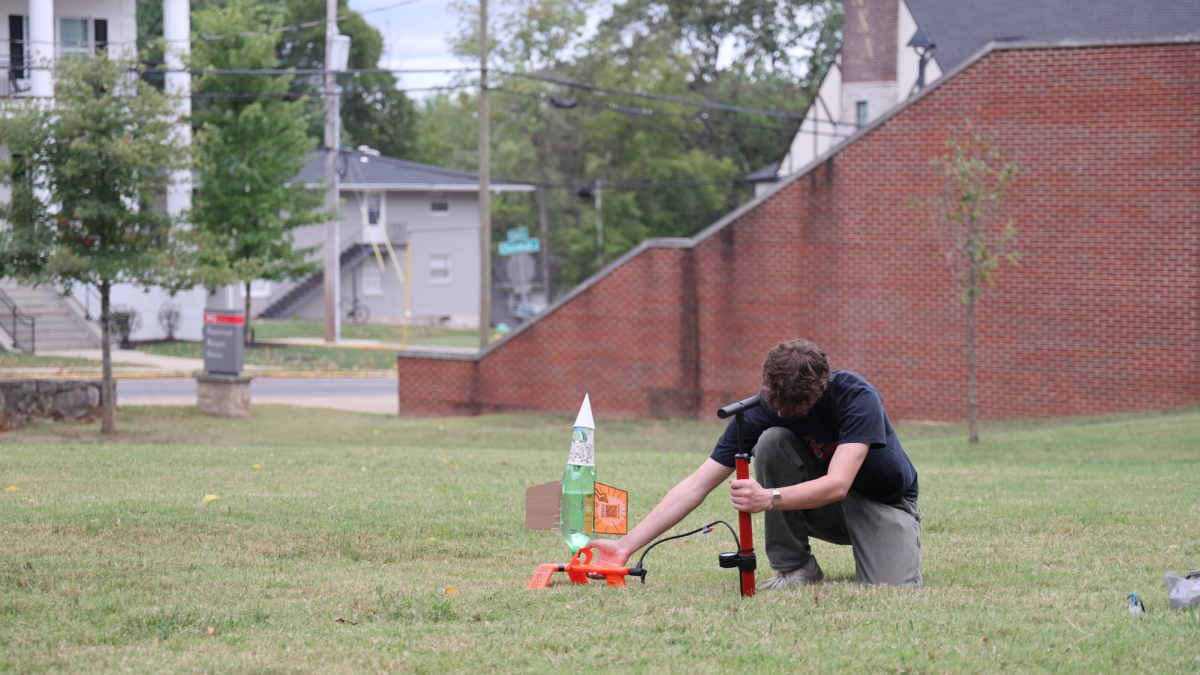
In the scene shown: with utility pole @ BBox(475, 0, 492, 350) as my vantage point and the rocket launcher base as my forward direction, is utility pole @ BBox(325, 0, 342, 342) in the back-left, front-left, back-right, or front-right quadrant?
back-right

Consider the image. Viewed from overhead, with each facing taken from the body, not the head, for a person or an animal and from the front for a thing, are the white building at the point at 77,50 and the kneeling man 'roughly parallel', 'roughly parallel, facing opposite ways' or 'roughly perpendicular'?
roughly perpendicular

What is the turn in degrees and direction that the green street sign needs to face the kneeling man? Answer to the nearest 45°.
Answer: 0° — it already faces them

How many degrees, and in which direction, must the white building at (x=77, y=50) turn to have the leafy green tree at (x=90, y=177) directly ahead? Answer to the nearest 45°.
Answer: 0° — it already faces it

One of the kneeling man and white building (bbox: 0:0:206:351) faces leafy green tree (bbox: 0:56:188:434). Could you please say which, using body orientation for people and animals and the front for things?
the white building

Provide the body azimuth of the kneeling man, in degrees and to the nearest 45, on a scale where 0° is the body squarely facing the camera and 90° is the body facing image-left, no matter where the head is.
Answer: approximately 45°

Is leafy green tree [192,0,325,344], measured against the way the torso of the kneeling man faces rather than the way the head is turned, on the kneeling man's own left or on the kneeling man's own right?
on the kneeling man's own right

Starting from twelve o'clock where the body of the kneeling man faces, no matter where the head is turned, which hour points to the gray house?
The gray house is roughly at 4 o'clock from the kneeling man.

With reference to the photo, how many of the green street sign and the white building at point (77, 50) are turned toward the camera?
2

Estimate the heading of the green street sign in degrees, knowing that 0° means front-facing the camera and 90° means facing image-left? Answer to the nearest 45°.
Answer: approximately 0°

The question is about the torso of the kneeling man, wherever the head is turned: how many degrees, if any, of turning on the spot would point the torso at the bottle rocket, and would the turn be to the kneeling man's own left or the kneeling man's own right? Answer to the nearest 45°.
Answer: approximately 45° to the kneeling man's own right
